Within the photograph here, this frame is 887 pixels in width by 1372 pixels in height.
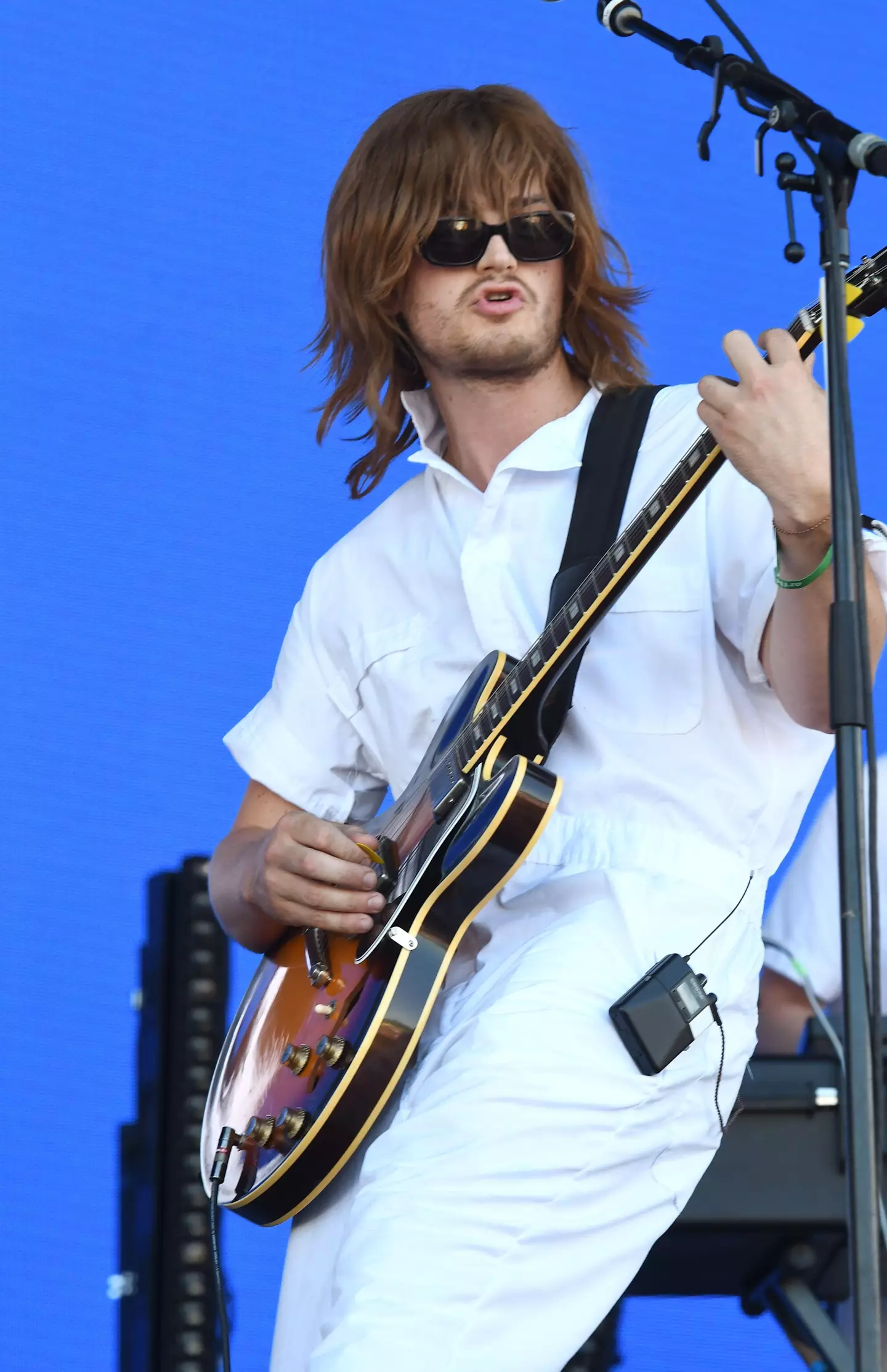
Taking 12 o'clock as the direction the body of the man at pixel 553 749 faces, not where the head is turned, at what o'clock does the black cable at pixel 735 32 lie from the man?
The black cable is roughly at 10 o'clock from the man.

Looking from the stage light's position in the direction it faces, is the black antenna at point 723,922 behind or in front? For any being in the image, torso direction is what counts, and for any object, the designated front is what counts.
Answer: in front

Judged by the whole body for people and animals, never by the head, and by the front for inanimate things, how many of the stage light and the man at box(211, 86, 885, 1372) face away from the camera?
0

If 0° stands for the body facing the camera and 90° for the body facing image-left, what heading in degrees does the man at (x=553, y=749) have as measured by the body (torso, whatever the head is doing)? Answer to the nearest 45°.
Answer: approximately 45°

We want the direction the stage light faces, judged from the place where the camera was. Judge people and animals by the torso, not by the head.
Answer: facing the viewer and to the right of the viewer
